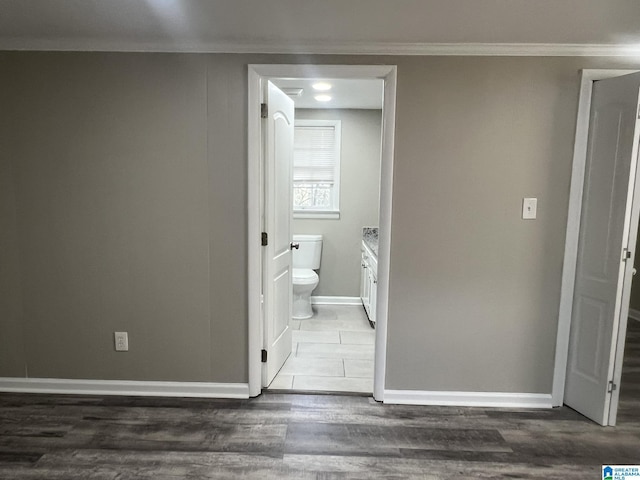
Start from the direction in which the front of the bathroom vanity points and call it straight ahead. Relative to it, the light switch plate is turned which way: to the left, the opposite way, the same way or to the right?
to the left

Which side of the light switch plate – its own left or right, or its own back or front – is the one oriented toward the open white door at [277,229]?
right

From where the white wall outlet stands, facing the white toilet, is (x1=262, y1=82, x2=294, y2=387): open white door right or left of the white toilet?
right

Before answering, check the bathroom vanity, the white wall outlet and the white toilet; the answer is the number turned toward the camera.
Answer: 2

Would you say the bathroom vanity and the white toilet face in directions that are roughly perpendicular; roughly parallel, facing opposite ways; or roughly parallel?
roughly perpendicular

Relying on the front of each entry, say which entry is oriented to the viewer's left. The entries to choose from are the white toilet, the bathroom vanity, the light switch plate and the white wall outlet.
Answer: the bathroom vanity

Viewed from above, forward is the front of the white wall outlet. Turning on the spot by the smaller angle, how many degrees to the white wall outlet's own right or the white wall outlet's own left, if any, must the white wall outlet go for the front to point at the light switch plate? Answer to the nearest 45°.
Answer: approximately 45° to the white wall outlet's own left

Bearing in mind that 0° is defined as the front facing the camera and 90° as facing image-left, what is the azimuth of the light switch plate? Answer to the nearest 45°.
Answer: approximately 0°

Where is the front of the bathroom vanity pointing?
to the viewer's left

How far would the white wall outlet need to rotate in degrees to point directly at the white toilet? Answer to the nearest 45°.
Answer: approximately 135° to its left

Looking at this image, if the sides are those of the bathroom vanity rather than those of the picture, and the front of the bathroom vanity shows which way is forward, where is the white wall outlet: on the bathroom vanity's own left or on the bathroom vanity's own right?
on the bathroom vanity's own left

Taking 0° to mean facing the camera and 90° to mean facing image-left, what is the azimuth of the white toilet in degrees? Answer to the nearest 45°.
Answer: approximately 0°

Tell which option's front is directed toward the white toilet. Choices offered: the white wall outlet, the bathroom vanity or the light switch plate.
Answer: the bathroom vanity
